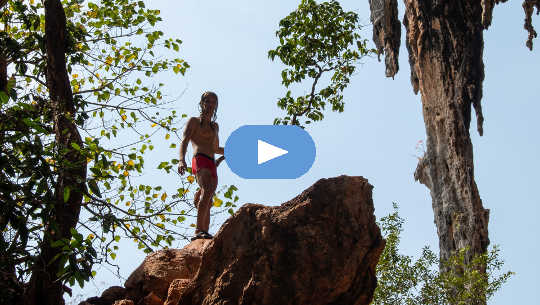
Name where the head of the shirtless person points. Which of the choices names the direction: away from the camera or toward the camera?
toward the camera

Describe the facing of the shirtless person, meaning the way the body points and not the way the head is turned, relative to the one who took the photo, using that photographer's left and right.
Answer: facing the viewer and to the right of the viewer

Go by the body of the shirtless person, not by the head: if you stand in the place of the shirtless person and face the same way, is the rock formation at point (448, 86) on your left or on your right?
on your left
